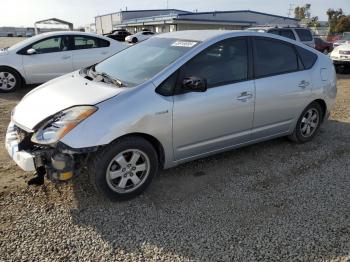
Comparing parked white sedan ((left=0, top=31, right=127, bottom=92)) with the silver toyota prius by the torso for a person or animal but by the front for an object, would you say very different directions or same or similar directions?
same or similar directions

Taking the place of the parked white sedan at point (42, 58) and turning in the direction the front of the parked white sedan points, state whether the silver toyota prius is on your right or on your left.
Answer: on your left

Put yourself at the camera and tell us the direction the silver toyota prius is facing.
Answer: facing the viewer and to the left of the viewer

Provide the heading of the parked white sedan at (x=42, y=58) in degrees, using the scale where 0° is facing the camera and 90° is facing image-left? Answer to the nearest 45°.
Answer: approximately 90°

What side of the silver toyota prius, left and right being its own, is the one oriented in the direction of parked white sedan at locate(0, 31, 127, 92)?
right

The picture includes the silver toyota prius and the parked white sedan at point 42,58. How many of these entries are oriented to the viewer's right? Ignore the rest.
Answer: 0
